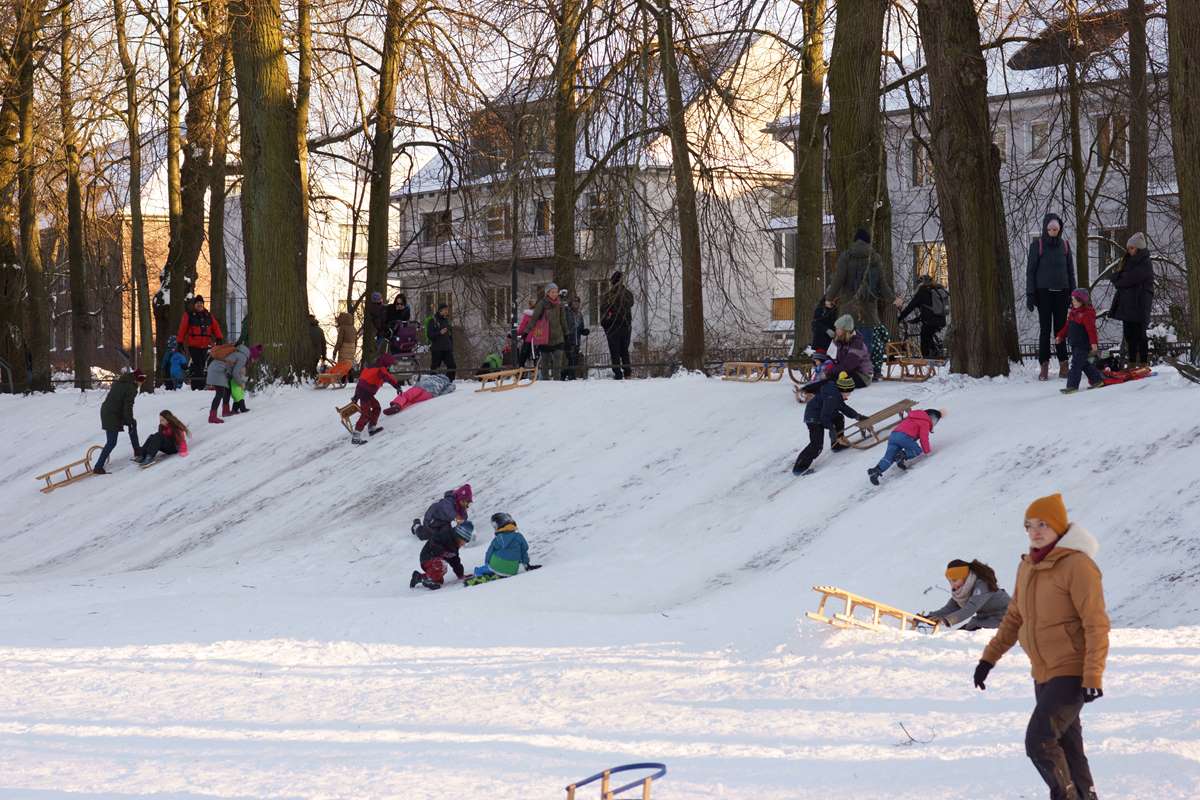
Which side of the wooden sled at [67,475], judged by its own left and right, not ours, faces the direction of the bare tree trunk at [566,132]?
front

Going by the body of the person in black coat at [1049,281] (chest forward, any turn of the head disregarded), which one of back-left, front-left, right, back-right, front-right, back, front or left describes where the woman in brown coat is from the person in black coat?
front

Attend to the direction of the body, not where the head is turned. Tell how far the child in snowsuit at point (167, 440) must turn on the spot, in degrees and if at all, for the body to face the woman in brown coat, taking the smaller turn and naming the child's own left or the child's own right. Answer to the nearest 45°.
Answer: approximately 90° to the child's own left

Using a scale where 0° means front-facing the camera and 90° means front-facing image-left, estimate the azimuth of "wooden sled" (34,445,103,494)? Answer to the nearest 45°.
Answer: approximately 270°

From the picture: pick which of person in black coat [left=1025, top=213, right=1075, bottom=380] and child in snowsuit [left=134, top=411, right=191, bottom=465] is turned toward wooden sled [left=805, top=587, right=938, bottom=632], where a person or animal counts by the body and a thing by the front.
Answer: the person in black coat

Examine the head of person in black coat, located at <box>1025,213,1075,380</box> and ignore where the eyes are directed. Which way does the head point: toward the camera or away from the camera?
toward the camera

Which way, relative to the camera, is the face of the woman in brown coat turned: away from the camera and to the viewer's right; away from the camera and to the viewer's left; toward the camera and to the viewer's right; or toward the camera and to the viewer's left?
toward the camera and to the viewer's left

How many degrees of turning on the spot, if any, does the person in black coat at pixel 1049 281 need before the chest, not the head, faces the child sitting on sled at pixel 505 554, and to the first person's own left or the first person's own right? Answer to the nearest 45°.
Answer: approximately 45° to the first person's own right

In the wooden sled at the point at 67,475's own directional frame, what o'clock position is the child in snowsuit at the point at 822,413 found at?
The child in snowsuit is roughly at 2 o'clock from the wooden sled.

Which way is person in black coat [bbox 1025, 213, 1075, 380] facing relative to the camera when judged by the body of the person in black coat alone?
toward the camera

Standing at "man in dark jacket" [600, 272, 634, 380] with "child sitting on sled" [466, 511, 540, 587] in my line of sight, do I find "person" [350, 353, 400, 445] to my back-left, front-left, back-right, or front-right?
front-right

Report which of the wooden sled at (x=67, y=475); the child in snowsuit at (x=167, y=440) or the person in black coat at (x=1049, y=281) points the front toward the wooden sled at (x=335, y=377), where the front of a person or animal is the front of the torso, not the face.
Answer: the wooden sled at (x=67, y=475)

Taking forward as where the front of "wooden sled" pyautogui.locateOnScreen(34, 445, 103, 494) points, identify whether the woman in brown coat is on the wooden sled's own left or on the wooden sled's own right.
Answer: on the wooden sled's own right

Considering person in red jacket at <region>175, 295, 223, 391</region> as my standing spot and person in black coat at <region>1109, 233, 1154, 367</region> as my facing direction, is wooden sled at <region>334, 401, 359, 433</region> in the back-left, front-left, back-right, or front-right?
front-right

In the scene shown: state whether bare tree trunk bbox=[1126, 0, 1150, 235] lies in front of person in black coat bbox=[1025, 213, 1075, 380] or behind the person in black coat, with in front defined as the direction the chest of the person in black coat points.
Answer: behind

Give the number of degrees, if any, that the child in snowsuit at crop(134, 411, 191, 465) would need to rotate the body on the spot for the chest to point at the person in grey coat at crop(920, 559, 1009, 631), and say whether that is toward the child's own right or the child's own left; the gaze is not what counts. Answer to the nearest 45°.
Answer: approximately 90° to the child's own left
